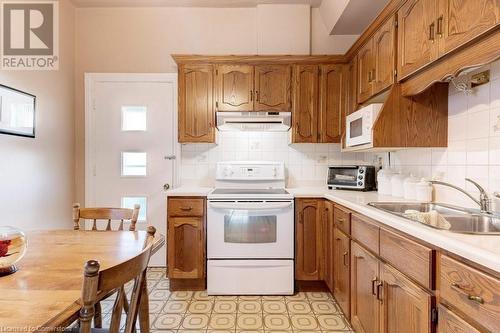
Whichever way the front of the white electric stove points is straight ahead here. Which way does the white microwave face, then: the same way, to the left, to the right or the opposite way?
to the right

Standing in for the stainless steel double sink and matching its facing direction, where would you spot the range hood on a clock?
The range hood is roughly at 2 o'clock from the stainless steel double sink.

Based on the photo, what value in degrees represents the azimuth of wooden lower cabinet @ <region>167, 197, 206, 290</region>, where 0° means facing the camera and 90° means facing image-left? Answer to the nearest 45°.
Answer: approximately 0°

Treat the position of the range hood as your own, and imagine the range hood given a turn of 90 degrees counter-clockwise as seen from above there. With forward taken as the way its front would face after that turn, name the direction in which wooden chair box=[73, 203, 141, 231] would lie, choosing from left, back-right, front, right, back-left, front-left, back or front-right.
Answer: back-right

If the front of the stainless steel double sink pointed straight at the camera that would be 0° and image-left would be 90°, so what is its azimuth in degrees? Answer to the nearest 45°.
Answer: approximately 45°

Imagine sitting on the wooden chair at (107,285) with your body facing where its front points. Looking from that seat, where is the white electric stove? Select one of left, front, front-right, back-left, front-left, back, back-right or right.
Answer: right

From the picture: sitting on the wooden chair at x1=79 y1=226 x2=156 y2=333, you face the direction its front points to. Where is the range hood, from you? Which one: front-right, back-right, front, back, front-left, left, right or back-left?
right

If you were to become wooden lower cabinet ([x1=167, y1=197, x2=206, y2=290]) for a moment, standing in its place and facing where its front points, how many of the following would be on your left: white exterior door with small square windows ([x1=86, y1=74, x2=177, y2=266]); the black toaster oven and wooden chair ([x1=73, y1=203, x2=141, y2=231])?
1

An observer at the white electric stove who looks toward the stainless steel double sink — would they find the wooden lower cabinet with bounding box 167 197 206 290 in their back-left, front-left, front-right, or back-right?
back-right

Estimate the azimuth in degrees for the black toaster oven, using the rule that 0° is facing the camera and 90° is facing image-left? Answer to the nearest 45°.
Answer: approximately 45°

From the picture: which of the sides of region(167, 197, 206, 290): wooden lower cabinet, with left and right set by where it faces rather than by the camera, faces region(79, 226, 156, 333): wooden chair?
front

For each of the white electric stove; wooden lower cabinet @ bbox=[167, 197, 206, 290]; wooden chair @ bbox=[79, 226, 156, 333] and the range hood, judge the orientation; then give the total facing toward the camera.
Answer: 3

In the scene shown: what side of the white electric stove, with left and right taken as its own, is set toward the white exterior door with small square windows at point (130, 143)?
right
